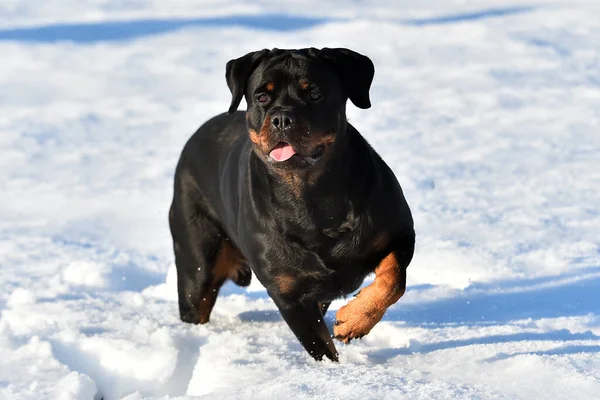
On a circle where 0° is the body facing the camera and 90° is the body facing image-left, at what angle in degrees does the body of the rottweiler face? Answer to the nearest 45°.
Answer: approximately 315°
